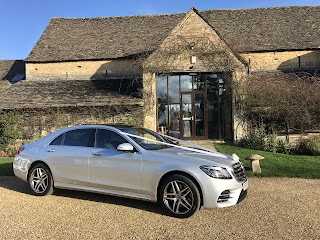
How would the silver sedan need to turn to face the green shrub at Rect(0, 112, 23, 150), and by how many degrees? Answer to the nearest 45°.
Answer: approximately 180°

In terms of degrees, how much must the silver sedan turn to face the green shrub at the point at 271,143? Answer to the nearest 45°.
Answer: approximately 90° to its left

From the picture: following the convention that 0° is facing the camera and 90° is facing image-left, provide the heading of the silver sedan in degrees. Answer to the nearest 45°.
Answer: approximately 315°

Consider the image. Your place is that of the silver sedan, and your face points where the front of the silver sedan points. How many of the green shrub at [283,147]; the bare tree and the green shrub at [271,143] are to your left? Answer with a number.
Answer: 3

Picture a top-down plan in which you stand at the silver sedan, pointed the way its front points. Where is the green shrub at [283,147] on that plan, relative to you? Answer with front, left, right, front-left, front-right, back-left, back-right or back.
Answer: left

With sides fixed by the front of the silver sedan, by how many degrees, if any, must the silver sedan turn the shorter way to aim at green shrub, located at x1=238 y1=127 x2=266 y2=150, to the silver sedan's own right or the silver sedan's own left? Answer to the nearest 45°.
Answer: approximately 90° to the silver sedan's own left

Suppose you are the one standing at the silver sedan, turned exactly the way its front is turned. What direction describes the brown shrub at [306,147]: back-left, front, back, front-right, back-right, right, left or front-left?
left

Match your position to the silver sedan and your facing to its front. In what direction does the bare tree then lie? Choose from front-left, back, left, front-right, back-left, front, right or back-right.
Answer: left
